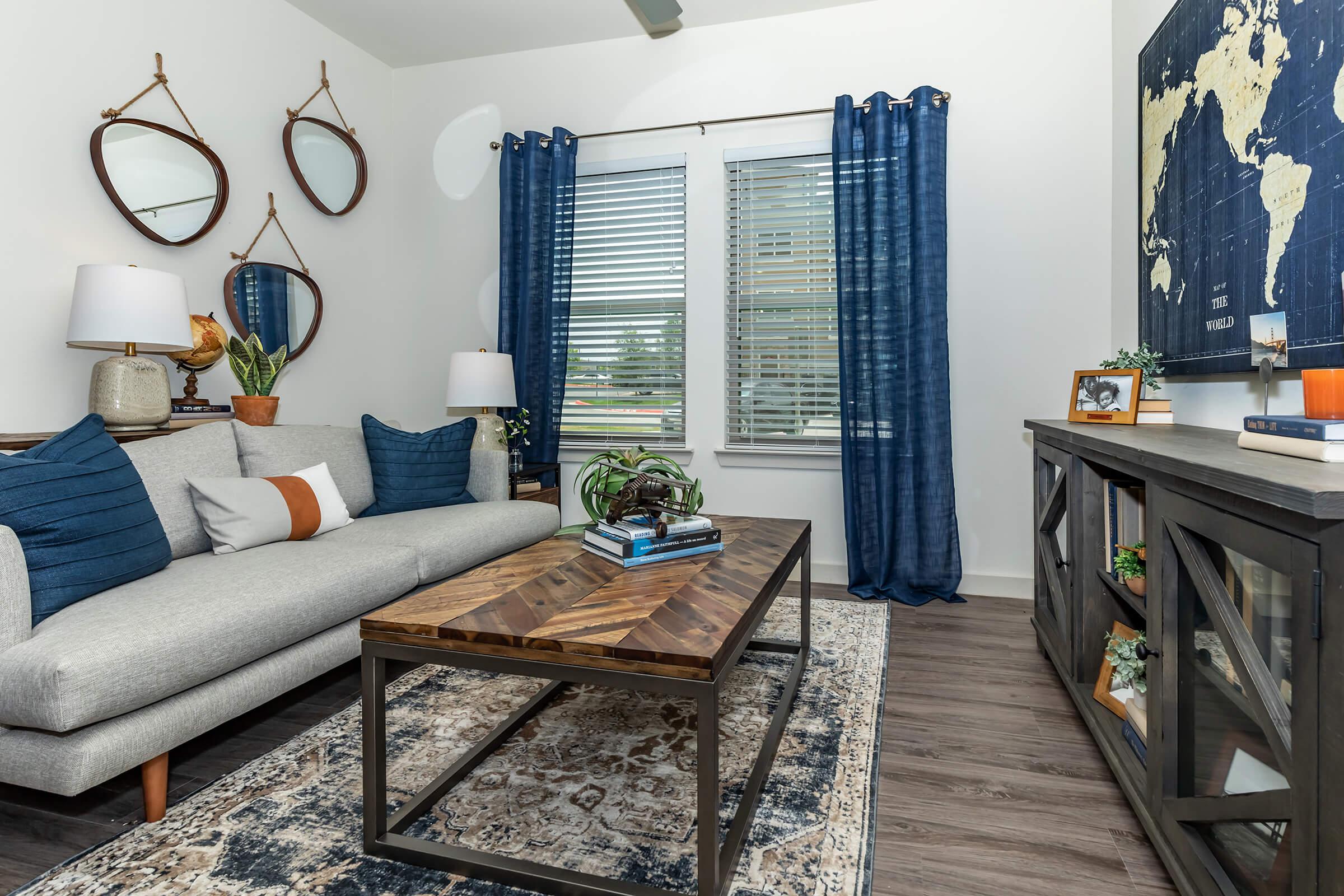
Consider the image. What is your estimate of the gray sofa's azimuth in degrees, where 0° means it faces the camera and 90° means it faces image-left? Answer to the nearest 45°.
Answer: approximately 315°

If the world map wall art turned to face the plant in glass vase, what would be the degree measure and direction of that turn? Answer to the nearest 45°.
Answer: approximately 45° to its right

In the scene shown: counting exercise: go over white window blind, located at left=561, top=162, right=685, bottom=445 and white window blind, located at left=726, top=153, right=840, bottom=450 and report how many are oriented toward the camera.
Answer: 2

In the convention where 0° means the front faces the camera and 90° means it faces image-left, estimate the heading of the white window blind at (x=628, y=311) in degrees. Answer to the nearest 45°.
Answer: approximately 0°

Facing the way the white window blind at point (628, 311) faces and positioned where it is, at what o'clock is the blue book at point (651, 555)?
The blue book is roughly at 12 o'clock from the white window blind.

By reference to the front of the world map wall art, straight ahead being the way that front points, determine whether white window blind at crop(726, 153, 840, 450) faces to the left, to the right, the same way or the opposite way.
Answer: to the left

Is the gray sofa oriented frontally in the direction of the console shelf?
yes

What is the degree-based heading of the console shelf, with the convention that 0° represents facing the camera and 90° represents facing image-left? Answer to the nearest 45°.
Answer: approximately 45°

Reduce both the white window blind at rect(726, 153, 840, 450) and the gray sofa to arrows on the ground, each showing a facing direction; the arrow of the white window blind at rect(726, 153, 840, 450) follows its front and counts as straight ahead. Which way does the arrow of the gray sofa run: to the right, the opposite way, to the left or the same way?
to the left
